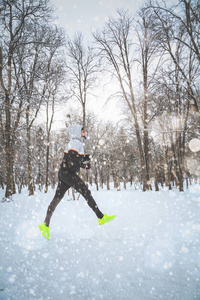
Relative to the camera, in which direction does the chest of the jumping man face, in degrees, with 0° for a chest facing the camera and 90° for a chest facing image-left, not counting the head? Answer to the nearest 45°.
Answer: approximately 270°
